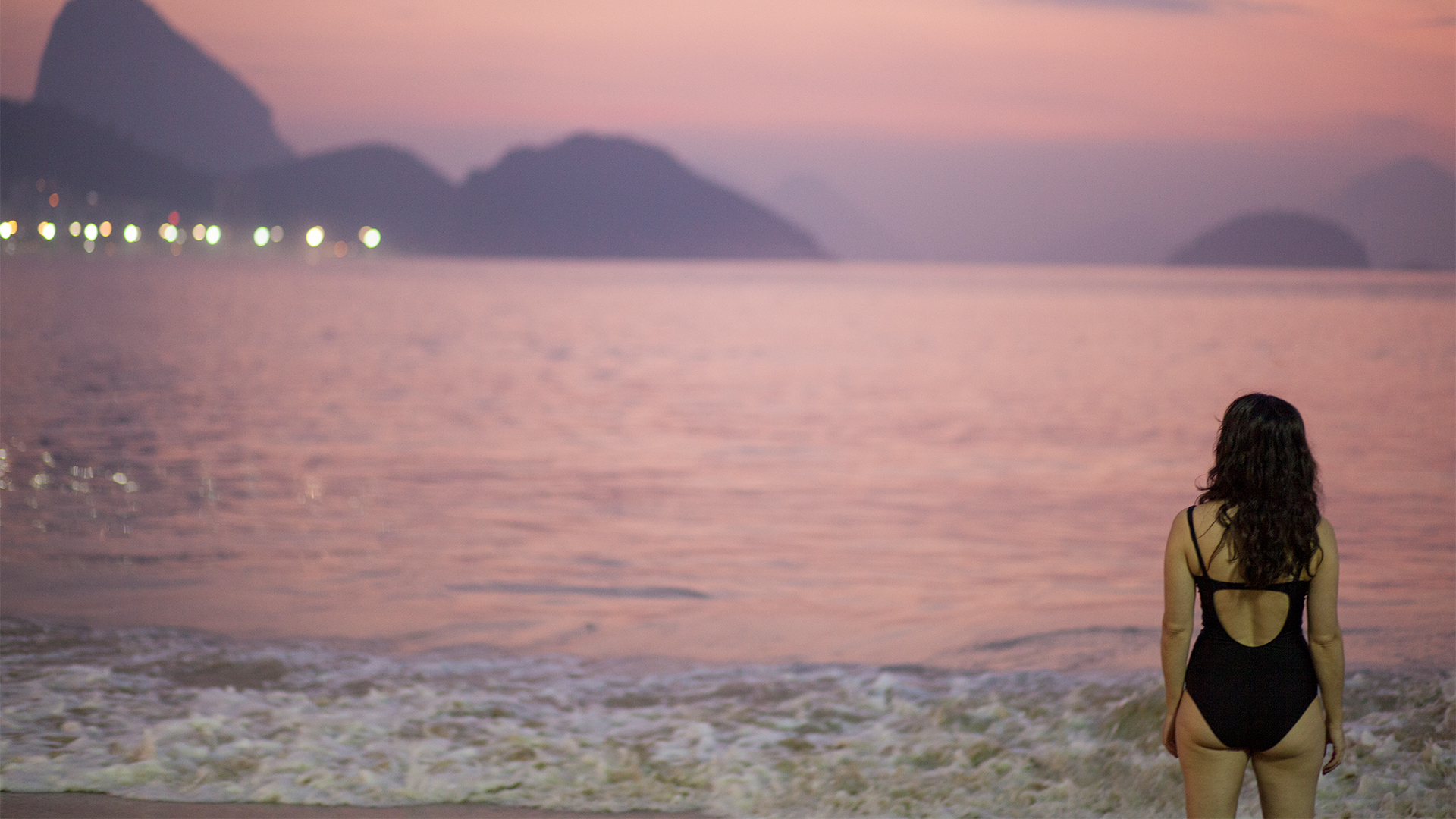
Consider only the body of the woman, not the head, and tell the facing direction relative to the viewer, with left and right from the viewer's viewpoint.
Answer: facing away from the viewer

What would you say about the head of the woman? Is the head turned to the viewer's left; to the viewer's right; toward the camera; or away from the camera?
away from the camera
